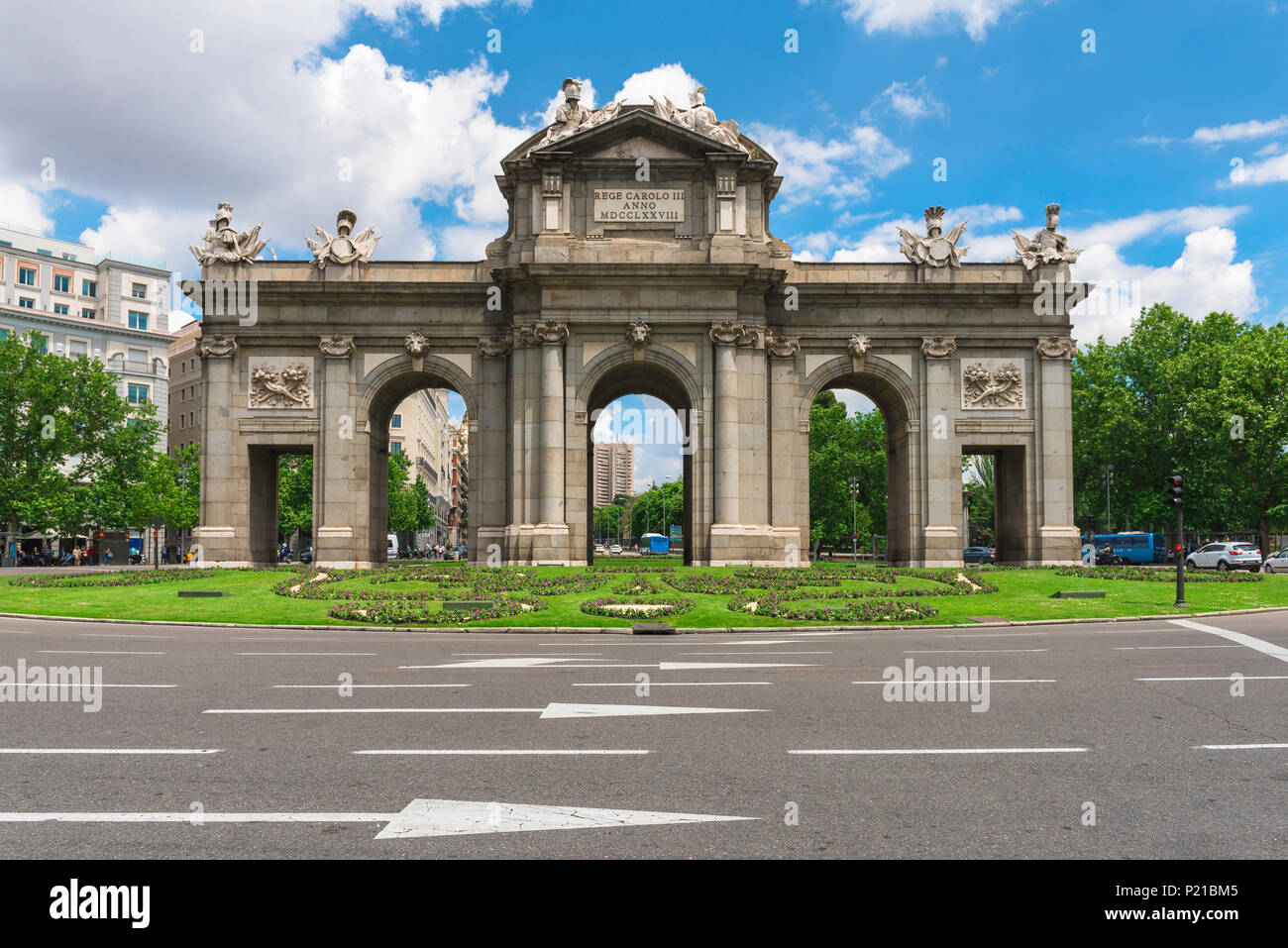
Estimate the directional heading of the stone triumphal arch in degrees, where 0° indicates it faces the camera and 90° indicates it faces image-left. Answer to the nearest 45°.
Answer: approximately 0°
